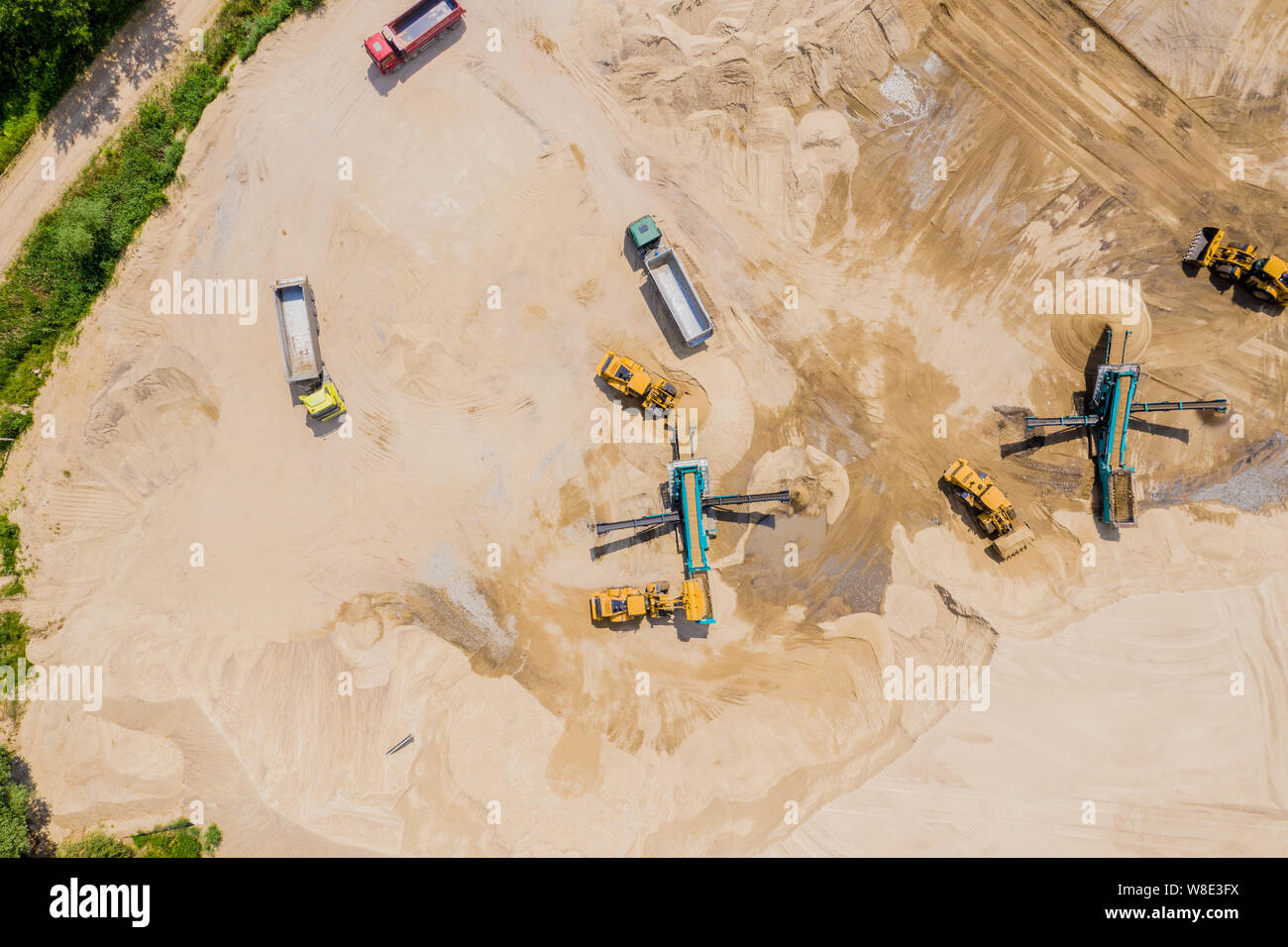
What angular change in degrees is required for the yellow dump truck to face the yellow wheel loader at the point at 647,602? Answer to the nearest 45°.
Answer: approximately 90° to its left

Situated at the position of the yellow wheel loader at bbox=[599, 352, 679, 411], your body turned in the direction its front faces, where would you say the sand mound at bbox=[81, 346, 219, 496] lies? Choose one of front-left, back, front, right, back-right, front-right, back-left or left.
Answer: back-right

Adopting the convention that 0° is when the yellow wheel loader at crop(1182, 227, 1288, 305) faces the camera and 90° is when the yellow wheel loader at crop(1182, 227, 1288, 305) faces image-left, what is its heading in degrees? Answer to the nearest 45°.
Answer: approximately 135°

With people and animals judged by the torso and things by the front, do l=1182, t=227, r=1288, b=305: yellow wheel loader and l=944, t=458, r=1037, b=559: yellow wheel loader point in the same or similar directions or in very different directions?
very different directions

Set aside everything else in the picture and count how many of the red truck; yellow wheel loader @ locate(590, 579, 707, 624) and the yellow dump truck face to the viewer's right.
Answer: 1

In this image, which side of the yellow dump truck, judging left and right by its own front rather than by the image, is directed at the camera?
front

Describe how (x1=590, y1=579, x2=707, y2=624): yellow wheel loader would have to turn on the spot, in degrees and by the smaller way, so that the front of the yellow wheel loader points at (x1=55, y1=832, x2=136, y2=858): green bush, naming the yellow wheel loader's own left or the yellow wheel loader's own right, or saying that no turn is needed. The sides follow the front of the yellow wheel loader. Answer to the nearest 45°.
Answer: approximately 180°

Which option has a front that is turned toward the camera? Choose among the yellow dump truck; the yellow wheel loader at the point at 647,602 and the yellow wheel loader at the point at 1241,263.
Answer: the yellow dump truck

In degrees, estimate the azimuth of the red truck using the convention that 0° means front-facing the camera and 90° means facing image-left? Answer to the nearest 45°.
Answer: approximately 45°

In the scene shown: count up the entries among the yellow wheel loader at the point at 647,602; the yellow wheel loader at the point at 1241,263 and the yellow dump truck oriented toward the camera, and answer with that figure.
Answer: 1
